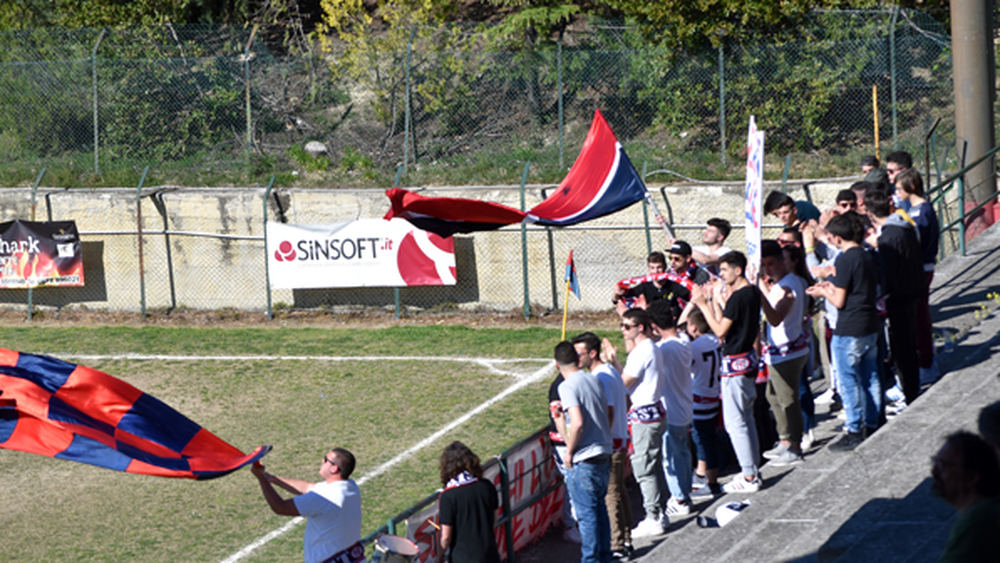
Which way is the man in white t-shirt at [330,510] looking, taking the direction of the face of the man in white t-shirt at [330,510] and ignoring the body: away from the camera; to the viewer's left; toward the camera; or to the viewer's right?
to the viewer's left

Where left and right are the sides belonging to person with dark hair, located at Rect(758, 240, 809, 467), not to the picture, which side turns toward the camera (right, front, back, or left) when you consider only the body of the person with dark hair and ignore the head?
left

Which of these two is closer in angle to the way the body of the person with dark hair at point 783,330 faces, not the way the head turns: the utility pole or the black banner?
the black banner

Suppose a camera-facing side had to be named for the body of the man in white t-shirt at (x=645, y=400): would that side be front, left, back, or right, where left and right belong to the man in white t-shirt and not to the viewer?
left

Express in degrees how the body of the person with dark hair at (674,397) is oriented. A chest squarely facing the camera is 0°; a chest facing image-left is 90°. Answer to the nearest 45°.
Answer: approximately 135°

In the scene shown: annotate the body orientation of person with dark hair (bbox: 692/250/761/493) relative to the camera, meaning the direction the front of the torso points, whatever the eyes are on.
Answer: to the viewer's left

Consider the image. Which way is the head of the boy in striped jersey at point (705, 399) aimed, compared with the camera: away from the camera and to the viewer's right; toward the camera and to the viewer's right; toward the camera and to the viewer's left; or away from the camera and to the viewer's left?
away from the camera and to the viewer's left

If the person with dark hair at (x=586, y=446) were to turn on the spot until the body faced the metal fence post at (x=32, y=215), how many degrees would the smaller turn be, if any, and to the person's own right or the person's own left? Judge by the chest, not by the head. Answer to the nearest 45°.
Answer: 0° — they already face it

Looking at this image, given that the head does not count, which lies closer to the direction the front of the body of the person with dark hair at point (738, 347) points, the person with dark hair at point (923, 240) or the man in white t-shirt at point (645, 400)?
the man in white t-shirt

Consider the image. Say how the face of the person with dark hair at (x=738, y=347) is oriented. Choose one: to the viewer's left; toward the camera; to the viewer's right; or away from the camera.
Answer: to the viewer's left
